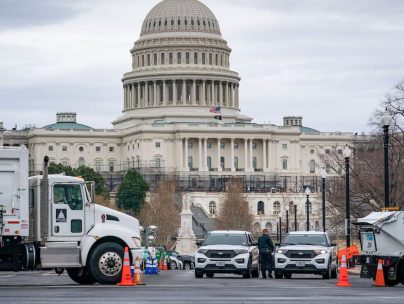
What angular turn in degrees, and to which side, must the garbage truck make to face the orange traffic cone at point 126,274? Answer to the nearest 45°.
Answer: approximately 45° to its right

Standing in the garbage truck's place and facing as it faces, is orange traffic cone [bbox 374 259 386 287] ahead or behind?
ahead

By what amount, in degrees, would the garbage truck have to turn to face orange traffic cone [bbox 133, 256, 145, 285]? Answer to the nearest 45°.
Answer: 0° — it already faces it

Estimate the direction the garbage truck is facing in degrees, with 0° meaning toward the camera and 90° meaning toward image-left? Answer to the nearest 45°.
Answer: approximately 270°

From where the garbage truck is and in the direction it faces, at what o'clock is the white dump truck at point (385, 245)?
The white dump truck is roughly at 12 o'clock from the garbage truck.

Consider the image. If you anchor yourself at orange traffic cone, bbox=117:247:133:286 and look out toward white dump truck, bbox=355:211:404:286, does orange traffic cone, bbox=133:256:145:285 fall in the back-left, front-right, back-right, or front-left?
front-left
